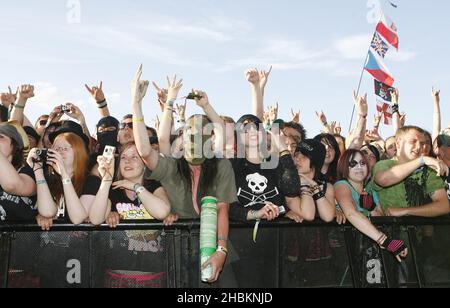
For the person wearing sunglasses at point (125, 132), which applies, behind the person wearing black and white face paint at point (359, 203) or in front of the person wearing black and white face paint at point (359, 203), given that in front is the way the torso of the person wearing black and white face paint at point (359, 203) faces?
behind

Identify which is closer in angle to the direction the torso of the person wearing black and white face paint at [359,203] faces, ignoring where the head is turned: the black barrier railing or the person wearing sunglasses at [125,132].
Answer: the black barrier railing

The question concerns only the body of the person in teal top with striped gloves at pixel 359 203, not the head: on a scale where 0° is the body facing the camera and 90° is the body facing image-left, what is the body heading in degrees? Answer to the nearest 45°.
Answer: approximately 315°
